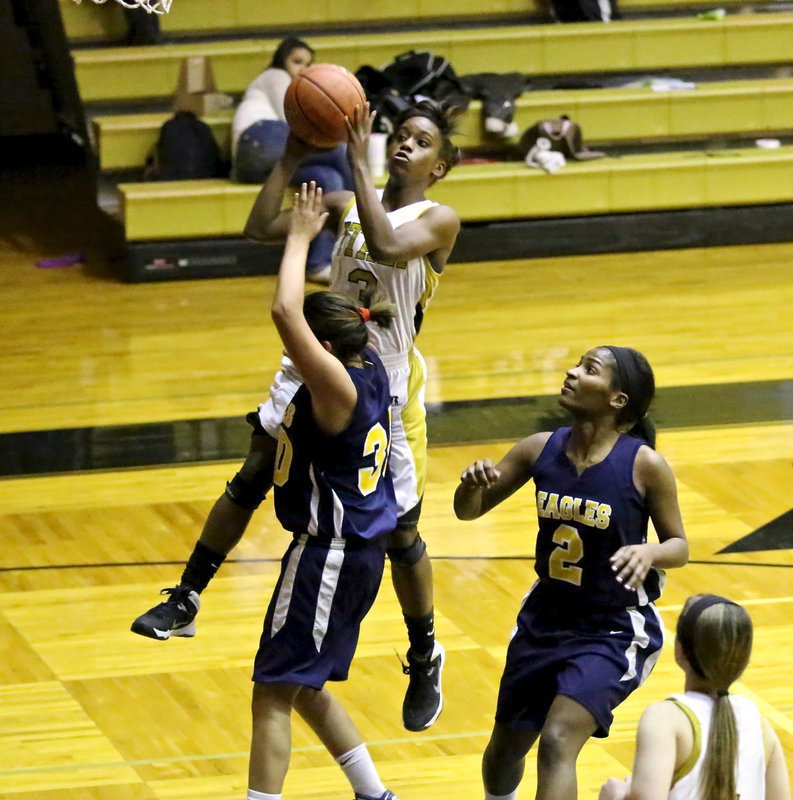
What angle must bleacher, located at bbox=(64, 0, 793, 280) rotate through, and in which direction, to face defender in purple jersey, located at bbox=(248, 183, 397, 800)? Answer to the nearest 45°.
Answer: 0° — it already faces them

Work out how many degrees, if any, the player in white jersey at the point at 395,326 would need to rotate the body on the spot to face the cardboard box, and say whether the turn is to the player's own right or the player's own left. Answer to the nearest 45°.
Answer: approximately 135° to the player's own right

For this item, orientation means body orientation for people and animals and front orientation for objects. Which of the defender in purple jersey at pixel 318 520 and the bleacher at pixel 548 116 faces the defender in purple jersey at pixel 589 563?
the bleacher

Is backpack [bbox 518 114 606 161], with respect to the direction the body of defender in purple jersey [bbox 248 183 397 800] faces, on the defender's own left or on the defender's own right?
on the defender's own right

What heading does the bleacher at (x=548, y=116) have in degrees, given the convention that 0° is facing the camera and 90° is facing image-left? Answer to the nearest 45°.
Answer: approximately 0°

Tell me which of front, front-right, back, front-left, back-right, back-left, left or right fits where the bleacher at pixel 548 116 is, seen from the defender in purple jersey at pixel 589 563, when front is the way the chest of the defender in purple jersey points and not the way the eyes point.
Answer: back-right

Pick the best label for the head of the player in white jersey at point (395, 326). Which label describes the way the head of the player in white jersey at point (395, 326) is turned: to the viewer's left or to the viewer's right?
to the viewer's left

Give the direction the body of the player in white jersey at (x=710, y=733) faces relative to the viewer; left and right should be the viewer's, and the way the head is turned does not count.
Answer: facing away from the viewer and to the left of the viewer
